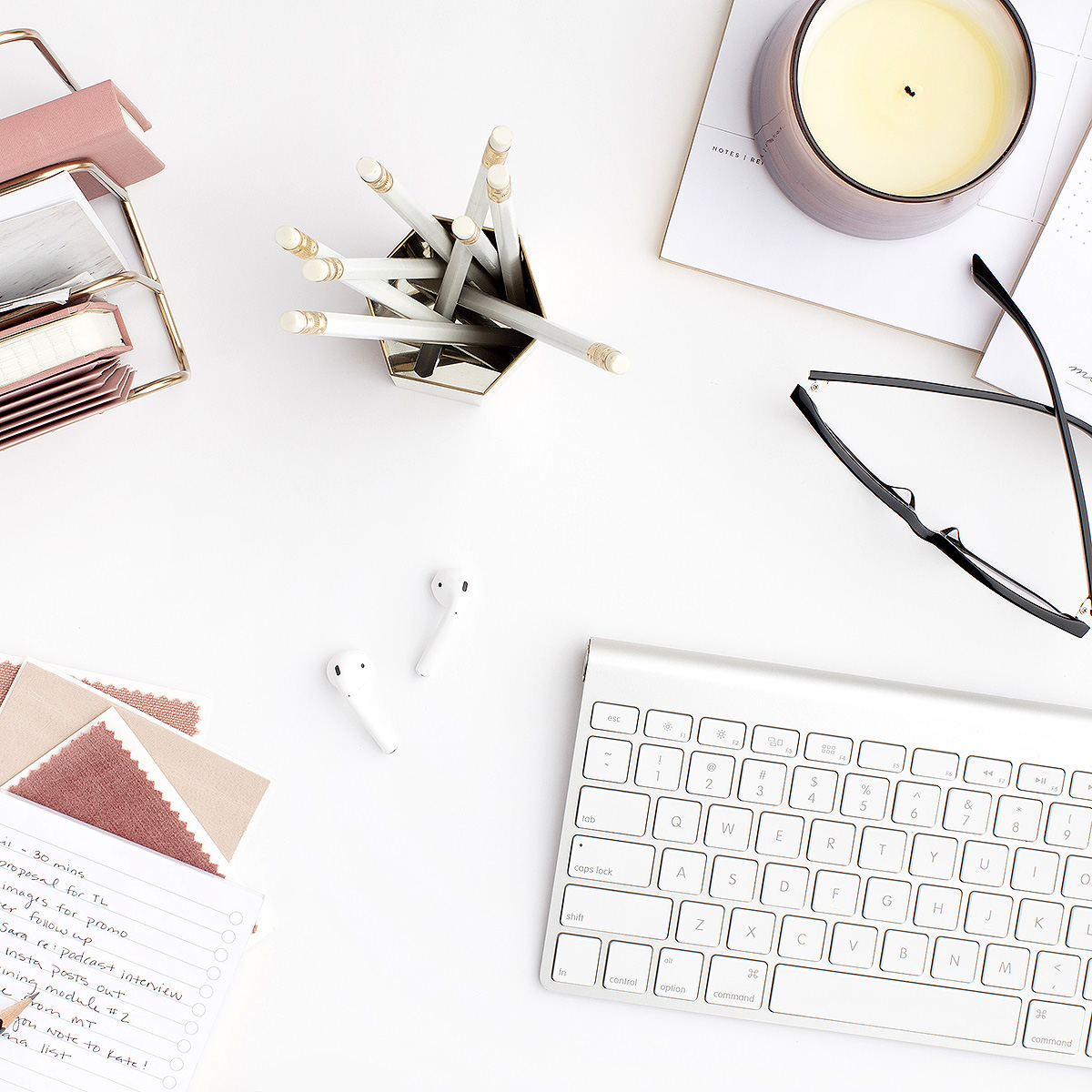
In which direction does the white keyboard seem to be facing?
toward the camera

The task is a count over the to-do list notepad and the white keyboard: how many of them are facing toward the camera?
2

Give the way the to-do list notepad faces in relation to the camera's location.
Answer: facing the viewer

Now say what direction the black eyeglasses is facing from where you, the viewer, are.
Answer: facing the viewer and to the left of the viewer
